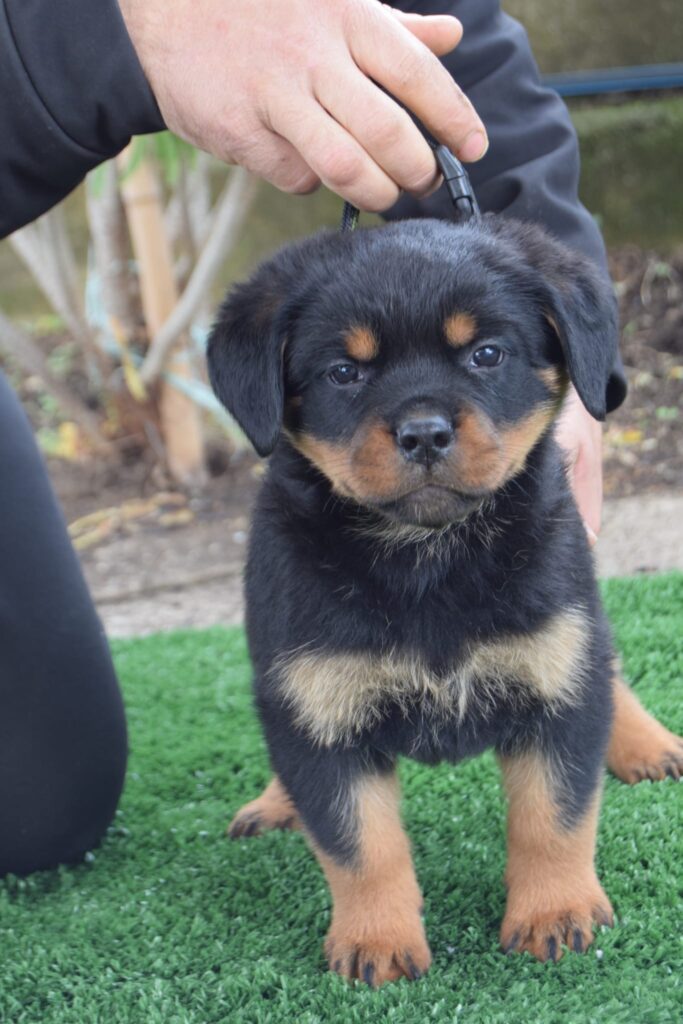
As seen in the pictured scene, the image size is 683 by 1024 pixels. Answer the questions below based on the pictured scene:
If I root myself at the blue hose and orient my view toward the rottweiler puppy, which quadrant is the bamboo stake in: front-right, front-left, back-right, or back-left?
front-right

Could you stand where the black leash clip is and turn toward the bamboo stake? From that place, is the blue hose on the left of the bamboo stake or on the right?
right

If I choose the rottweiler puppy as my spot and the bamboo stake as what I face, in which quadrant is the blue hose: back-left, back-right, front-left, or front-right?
front-right

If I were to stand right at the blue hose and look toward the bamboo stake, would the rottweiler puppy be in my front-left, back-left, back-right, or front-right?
front-left

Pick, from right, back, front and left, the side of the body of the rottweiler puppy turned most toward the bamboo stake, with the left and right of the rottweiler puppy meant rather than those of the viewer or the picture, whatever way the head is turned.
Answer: back
